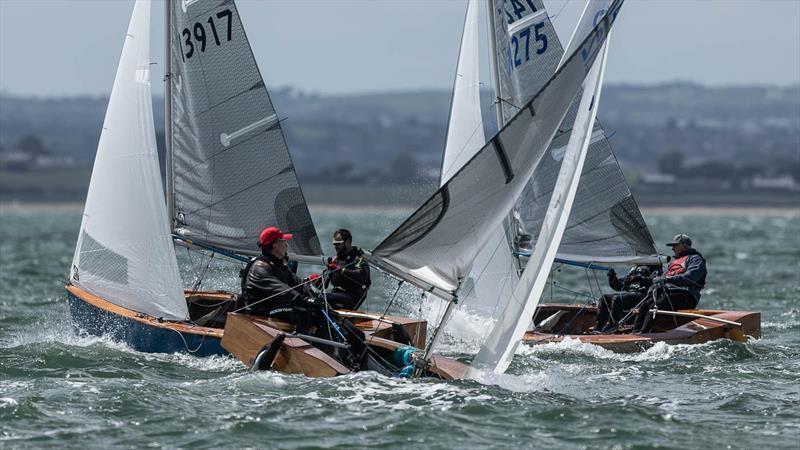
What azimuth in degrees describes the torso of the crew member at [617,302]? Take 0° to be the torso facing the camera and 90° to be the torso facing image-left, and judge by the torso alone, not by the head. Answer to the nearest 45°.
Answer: approximately 90°

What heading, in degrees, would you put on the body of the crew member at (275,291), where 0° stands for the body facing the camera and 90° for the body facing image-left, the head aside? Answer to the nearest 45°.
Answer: approximately 270°

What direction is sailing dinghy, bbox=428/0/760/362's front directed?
to the viewer's left

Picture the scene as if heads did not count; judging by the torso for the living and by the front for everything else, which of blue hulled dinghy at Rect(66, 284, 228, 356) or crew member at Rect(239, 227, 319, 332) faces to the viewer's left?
the blue hulled dinghy

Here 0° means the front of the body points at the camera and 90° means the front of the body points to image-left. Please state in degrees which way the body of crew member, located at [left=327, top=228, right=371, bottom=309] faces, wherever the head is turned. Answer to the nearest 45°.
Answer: approximately 45°

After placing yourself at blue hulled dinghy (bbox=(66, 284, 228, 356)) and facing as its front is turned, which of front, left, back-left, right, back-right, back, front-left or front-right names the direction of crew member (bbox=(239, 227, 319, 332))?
back-left

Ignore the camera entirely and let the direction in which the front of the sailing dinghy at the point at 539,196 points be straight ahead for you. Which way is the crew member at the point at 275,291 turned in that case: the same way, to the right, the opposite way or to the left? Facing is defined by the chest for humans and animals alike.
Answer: the opposite way

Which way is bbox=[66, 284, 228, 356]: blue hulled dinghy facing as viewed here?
to the viewer's left
